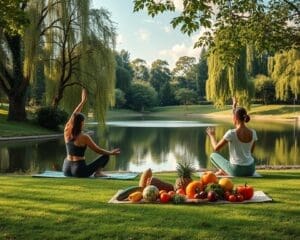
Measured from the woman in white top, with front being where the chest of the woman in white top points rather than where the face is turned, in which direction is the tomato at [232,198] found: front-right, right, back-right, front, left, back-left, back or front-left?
back-left

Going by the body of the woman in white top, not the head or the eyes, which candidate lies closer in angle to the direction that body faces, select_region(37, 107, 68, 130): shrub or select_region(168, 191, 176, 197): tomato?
the shrub

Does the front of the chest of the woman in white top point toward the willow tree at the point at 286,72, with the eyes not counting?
no

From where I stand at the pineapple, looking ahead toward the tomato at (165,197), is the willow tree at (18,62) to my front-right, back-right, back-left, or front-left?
back-right

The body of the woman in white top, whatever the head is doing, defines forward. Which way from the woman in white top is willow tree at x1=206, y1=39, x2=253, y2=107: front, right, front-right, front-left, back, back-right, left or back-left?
front-right
